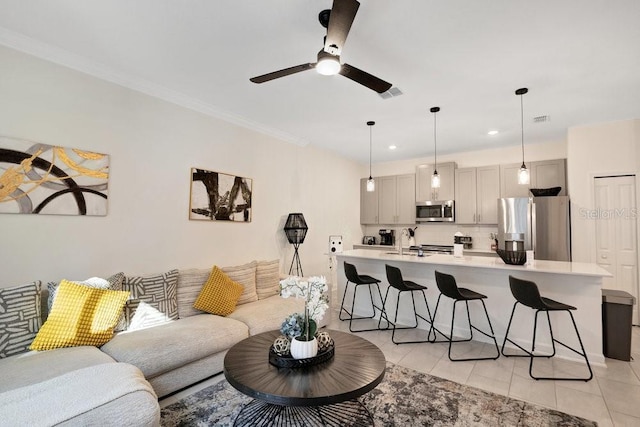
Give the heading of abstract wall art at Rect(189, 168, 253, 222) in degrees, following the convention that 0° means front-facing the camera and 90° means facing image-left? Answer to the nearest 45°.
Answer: approximately 315°

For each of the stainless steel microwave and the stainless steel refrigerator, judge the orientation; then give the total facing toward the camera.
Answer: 2

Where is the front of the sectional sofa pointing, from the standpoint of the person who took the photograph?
facing the viewer and to the right of the viewer

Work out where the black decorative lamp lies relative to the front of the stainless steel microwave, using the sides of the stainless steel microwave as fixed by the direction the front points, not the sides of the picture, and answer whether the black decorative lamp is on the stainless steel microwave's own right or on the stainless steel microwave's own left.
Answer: on the stainless steel microwave's own right

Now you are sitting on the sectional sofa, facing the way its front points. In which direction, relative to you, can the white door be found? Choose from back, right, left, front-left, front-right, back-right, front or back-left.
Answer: front-left

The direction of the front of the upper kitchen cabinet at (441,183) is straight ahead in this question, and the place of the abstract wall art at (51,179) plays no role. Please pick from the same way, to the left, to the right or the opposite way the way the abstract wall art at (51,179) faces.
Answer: to the left

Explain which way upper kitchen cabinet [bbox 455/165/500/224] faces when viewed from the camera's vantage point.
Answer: facing the viewer

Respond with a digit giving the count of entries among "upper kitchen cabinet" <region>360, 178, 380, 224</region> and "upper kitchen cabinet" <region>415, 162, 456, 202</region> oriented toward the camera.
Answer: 2

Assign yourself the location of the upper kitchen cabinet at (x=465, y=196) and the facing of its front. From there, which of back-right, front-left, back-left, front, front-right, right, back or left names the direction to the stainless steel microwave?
right

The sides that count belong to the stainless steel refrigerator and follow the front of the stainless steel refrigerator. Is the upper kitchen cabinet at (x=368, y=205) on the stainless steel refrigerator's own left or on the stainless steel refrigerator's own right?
on the stainless steel refrigerator's own right

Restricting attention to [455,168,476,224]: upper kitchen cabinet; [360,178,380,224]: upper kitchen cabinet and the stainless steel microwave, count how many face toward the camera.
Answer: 3

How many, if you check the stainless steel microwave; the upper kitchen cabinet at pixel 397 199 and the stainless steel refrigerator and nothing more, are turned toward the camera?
3

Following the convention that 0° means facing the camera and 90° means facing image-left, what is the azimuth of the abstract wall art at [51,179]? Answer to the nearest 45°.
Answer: approximately 315°

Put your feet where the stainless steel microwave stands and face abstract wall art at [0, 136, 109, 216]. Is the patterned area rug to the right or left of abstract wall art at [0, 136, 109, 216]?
left

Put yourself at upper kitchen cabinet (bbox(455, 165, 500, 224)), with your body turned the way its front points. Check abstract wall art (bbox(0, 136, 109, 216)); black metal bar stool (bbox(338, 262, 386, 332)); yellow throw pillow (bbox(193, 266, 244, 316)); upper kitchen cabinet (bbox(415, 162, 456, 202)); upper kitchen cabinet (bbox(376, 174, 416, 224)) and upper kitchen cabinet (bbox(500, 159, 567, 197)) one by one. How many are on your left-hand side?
1

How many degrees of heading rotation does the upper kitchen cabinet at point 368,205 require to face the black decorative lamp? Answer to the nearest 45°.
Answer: approximately 45° to its right

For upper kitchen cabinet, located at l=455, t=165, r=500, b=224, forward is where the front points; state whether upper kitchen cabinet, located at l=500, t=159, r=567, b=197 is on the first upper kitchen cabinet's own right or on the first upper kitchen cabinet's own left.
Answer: on the first upper kitchen cabinet's own left

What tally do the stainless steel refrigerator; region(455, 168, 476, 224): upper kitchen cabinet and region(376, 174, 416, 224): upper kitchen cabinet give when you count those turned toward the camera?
3
